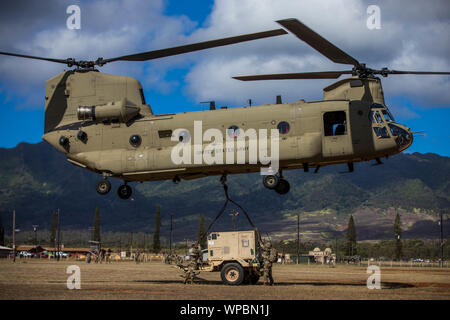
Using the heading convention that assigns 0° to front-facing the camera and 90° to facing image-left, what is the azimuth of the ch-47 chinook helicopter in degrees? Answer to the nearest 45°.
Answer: approximately 270°
